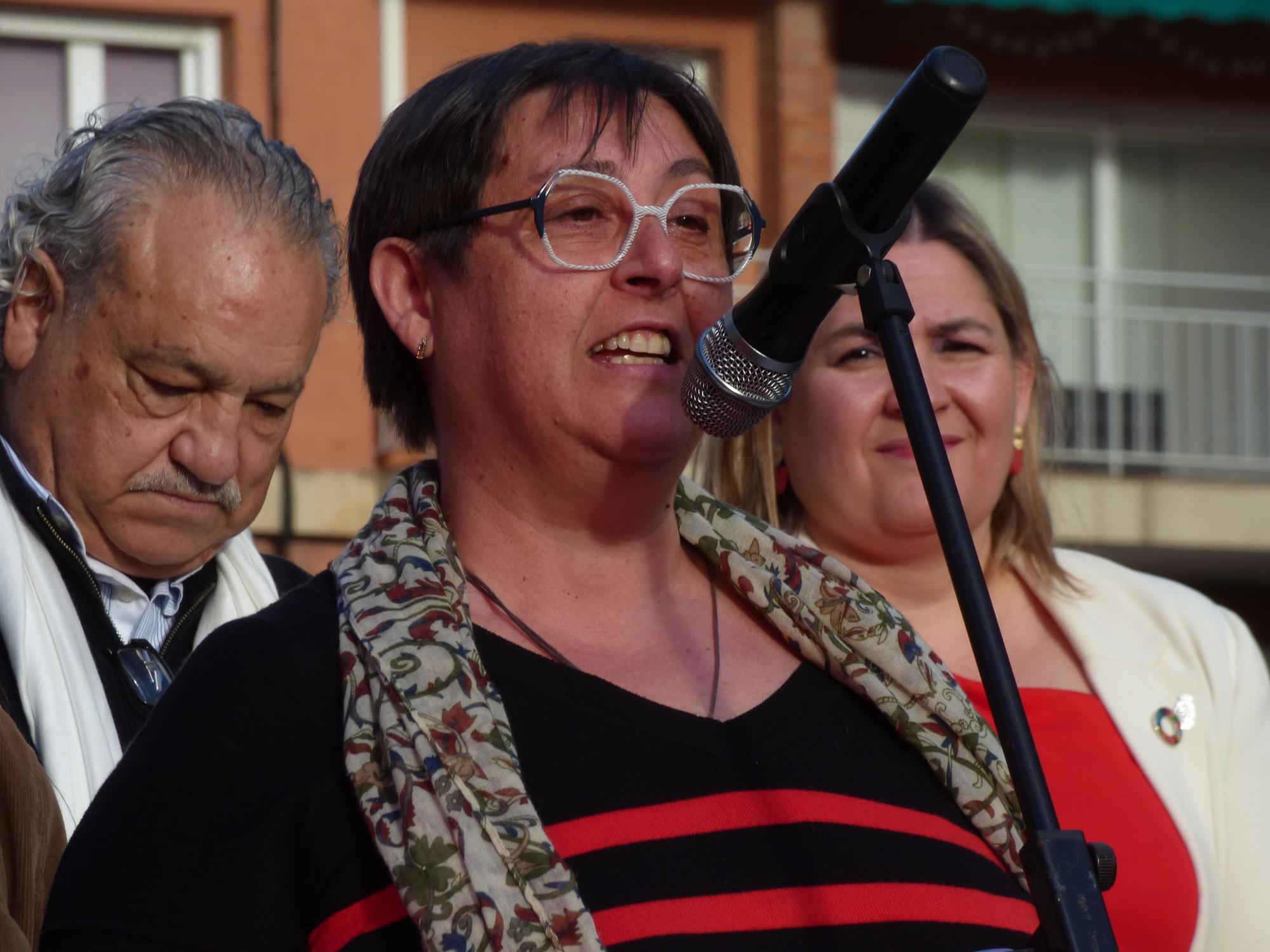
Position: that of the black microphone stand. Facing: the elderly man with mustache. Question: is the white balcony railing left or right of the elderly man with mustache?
right

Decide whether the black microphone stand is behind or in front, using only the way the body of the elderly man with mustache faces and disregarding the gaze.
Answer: in front

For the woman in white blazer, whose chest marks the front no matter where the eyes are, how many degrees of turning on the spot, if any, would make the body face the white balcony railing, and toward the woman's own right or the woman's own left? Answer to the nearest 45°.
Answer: approximately 180°

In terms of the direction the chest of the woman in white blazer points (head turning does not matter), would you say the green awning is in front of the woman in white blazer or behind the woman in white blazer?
behind

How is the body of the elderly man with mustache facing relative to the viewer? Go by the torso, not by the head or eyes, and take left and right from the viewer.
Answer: facing the viewer and to the right of the viewer

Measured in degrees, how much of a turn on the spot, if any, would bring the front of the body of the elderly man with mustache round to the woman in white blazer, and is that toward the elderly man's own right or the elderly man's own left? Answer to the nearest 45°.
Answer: approximately 45° to the elderly man's own left

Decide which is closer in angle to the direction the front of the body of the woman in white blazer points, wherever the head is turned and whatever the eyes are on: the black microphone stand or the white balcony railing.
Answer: the black microphone stand

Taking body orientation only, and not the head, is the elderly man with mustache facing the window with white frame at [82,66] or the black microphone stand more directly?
the black microphone stand

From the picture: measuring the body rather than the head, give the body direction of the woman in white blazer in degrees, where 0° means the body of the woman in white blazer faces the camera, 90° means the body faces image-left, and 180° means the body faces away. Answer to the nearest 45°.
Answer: approximately 0°

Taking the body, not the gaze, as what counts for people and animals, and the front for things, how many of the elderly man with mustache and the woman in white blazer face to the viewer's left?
0

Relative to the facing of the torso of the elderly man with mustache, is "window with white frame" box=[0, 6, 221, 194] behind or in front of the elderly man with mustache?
behind
